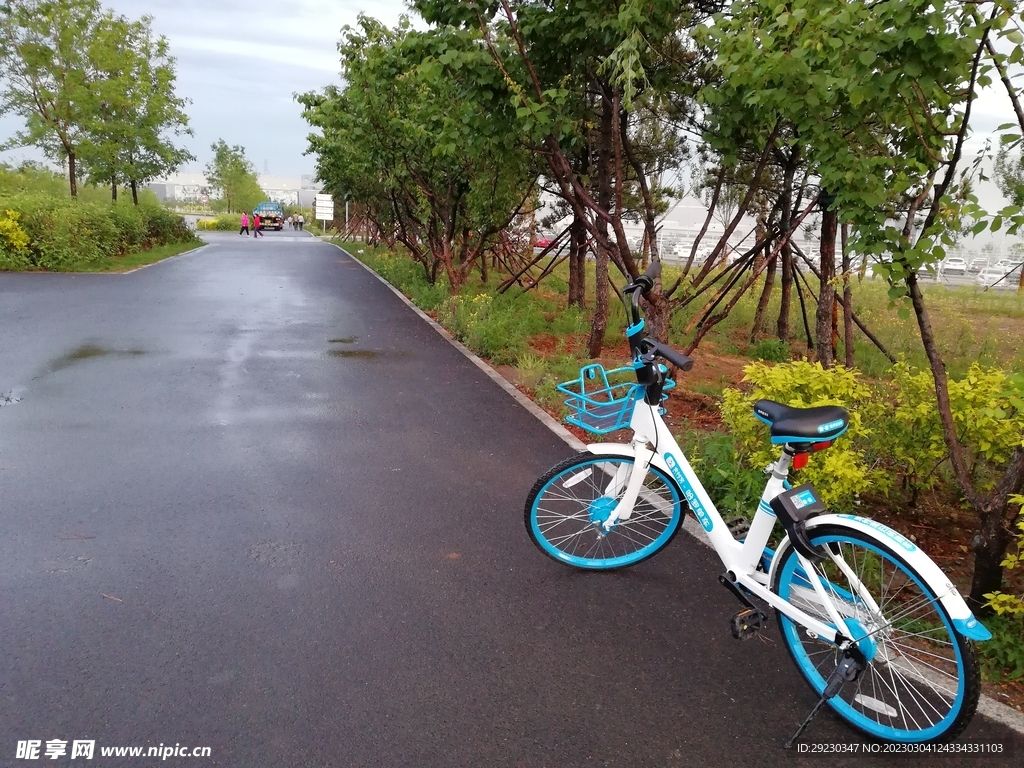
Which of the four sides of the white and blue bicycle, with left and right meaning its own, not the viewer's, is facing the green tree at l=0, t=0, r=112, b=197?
front

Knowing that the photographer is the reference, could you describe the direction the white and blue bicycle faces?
facing away from the viewer and to the left of the viewer

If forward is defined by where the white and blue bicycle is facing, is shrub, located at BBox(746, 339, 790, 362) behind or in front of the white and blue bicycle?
in front

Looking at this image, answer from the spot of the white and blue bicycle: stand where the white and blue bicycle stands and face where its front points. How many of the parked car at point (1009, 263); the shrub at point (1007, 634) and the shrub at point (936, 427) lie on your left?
0

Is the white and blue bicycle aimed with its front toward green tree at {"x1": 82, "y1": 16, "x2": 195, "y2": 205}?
yes

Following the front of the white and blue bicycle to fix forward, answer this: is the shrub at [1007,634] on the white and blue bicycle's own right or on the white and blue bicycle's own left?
on the white and blue bicycle's own right

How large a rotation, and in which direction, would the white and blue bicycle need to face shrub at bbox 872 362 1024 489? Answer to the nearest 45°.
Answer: approximately 45° to its right

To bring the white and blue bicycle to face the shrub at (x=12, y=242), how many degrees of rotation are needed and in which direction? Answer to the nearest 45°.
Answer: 0° — it already faces it

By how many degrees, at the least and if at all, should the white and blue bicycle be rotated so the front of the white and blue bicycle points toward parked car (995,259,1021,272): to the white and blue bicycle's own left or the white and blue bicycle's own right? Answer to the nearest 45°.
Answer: approximately 45° to the white and blue bicycle's own right

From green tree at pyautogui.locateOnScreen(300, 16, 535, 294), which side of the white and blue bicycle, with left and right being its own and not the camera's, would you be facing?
front
